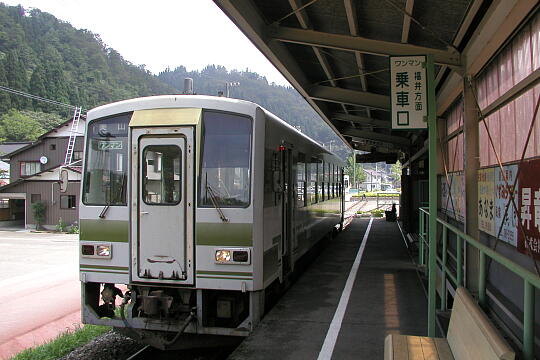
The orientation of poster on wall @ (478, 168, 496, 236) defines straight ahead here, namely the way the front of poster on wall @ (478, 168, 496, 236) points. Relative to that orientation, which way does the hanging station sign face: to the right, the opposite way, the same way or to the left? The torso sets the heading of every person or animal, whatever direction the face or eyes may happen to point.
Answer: to the left

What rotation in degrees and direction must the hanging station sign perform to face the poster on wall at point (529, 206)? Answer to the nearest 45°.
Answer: approximately 45° to its left

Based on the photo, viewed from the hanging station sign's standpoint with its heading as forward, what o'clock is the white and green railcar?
The white and green railcar is roughly at 3 o'clock from the hanging station sign.

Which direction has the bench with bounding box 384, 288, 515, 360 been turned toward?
to the viewer's left

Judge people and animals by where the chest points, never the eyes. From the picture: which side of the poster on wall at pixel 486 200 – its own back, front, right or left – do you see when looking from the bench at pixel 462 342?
left

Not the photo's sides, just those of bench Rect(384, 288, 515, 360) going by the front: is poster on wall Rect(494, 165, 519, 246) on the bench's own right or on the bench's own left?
on the bench's own right

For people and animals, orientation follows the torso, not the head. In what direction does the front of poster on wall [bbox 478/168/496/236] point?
to the viewer's left

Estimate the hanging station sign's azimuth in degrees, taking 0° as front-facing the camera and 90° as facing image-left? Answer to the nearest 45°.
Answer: approximately 0°

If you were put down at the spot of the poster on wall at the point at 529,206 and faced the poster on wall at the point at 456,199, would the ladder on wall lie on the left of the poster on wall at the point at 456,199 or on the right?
left

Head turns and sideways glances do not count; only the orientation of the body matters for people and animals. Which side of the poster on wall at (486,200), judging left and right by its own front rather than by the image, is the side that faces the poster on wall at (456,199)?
right
